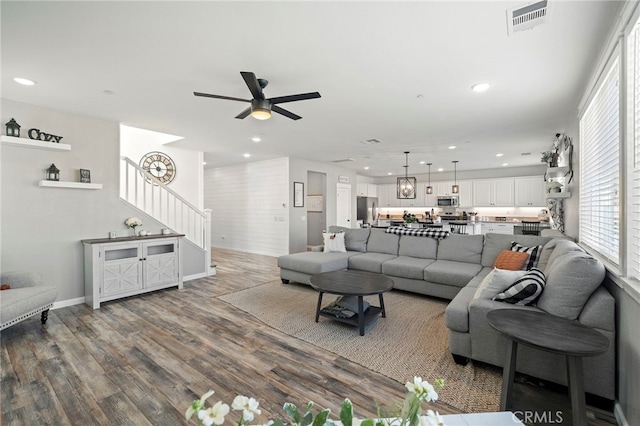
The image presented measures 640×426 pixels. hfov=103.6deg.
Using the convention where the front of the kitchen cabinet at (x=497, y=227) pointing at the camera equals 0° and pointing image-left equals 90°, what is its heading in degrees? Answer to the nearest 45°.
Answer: approximately 0°

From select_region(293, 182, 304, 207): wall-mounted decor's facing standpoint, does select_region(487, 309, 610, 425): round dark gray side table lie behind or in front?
in front

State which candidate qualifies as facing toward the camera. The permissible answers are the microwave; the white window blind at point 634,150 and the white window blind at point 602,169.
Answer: the microwave

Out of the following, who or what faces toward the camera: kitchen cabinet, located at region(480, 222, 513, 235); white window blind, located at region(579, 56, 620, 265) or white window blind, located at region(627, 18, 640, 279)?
the kitchen cabinet

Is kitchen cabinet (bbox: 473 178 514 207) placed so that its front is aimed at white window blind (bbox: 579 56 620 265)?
yes

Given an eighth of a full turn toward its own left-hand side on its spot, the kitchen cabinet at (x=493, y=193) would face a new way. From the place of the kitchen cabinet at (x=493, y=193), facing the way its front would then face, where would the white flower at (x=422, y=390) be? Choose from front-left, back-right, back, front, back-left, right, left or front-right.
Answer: front-right

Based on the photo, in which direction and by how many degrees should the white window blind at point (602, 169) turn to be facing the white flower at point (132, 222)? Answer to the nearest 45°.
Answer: approximately 45° to its left

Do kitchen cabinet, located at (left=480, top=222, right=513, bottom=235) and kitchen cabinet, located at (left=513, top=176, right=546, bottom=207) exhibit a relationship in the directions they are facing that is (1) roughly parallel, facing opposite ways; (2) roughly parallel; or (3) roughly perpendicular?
roughly parallel

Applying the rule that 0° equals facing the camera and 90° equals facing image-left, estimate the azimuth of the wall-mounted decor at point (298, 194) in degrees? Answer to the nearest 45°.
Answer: approximately 315°

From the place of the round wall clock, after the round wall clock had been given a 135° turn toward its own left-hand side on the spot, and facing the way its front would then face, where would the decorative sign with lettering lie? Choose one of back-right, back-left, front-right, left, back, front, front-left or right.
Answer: back-left

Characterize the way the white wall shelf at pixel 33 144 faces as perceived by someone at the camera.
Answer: facing the viewer and to the right of the viewer

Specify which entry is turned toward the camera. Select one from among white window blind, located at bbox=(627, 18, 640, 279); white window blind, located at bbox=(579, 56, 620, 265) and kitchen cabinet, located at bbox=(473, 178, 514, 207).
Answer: the kitchen cabinet

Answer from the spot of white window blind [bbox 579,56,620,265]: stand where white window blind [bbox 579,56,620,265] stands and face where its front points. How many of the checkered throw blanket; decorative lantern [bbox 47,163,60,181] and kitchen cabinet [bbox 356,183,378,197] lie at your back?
0

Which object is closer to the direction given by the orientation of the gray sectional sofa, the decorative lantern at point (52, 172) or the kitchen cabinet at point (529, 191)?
the decorative lantern

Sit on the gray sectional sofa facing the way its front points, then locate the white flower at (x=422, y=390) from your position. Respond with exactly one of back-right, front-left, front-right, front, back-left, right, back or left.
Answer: front-left

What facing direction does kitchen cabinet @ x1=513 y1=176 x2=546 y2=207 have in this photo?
toward the camera

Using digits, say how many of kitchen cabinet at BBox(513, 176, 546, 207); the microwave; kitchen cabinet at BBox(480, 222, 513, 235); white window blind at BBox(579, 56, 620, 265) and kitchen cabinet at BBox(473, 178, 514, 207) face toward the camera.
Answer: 4

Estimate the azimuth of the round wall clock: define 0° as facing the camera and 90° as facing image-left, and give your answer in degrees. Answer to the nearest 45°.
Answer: approximately 315°
